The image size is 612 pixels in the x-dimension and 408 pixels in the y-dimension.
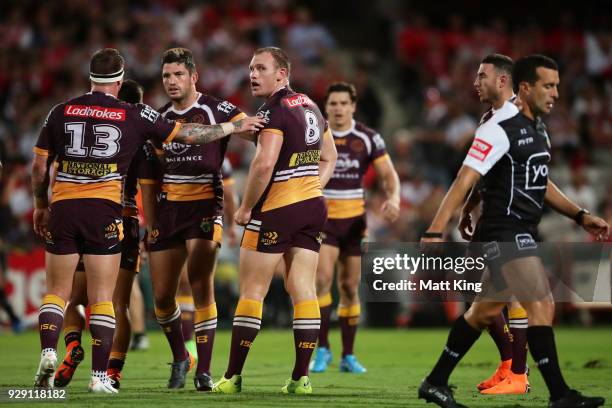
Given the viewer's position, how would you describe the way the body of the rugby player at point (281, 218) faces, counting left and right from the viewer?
facing away from the viewer and to the left of the viewer

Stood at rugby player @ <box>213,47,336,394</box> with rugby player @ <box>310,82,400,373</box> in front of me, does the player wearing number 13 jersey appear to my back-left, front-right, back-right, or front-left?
back-left

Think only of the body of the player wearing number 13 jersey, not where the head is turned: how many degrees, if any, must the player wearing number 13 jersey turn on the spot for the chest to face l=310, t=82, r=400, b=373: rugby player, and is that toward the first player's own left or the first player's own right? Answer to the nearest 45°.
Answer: approximately 45° to the first player's own right

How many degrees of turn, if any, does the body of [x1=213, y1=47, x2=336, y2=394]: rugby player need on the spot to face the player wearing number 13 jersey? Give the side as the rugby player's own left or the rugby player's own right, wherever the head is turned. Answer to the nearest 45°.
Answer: approximately 45° to the rugby player's own left

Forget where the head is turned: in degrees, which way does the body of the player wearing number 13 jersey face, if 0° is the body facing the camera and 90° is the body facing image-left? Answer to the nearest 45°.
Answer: approximately 180°

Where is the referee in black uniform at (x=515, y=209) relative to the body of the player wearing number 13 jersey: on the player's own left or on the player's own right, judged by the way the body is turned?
on the player's own right

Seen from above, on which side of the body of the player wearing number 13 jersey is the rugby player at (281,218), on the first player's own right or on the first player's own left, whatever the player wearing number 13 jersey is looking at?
on the first player's own right

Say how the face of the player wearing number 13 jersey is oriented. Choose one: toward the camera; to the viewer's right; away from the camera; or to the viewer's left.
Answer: away from the camera

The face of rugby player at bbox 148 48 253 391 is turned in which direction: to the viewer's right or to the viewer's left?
to the viewer's left
